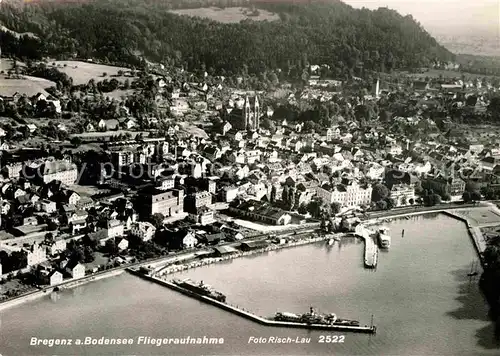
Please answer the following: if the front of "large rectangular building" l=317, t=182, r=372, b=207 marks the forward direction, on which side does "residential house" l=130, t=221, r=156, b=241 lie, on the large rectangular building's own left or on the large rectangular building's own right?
on the large rectangular building's own right

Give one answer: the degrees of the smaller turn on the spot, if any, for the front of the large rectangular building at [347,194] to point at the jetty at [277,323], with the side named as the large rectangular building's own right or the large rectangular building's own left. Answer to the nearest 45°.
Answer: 0° — it already faces it

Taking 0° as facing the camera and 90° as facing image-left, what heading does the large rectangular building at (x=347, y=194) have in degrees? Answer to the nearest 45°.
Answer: approximately 0°

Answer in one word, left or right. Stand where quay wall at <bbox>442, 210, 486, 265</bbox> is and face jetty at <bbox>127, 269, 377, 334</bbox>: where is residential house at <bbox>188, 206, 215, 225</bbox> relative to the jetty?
right

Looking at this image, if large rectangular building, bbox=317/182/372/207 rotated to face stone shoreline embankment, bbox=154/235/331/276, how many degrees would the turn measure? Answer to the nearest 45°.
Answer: approximately 45° to its right

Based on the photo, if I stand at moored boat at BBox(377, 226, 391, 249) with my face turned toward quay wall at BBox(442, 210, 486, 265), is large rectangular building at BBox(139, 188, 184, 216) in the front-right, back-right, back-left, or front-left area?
back-left

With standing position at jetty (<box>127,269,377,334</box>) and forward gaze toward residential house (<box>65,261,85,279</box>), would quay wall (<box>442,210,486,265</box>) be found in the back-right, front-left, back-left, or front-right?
back-right

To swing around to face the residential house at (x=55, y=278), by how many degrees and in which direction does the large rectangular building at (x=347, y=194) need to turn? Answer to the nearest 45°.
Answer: approximately 45° to its right

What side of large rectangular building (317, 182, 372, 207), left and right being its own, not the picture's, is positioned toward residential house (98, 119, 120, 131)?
right
